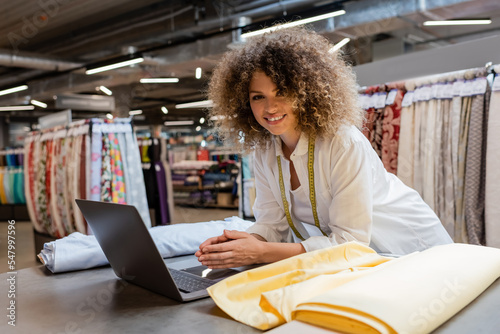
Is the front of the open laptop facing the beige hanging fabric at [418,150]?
yes

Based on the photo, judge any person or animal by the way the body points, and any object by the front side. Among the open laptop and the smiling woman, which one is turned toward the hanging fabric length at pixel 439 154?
the open laptop

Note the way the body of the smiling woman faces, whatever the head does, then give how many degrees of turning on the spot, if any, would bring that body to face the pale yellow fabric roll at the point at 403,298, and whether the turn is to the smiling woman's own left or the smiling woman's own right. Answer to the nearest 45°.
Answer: approximately 45° to the smiling woman's own left

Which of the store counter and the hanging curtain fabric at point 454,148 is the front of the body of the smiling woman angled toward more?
the store counter

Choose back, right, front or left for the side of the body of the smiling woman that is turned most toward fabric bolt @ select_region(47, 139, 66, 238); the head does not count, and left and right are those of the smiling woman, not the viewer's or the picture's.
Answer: right

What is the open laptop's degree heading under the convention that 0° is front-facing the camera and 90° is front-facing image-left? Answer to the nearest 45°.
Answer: approximately 225°

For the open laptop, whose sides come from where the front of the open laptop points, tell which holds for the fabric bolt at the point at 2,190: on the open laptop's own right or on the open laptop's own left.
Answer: on the open laptop's own left

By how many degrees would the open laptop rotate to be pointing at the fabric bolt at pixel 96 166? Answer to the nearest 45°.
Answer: approximately 45° to its left

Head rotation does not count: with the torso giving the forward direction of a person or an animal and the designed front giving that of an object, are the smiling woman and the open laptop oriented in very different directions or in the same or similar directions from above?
very different directions

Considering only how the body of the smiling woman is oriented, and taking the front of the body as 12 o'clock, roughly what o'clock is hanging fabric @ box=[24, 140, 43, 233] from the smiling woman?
The hanging fabric is roughly at 3 o'clock from the smiling woman.

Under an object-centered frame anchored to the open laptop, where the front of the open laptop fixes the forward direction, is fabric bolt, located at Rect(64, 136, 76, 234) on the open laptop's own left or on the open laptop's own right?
on the open laptop's own left

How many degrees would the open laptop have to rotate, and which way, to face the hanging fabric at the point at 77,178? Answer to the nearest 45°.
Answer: approximately 45° to its left

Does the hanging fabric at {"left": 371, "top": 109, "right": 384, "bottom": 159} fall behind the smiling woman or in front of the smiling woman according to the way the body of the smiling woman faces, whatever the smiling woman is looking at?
behind

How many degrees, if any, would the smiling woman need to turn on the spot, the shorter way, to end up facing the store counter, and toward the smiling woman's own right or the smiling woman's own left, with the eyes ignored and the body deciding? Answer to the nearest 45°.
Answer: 0° — they already face it

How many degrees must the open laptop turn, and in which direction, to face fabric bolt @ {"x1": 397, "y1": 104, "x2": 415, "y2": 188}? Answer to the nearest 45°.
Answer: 0° — it already faces it
